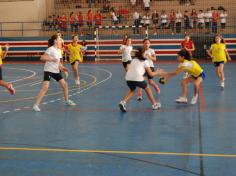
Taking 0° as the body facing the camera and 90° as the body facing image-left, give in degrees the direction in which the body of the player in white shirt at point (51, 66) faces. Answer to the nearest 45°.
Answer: approximately 270°

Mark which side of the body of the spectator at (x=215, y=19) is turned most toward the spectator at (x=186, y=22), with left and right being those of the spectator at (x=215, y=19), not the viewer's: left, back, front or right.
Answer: right

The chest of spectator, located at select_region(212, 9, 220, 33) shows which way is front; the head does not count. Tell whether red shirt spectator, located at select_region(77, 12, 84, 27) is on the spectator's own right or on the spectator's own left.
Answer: on the spectator's own right

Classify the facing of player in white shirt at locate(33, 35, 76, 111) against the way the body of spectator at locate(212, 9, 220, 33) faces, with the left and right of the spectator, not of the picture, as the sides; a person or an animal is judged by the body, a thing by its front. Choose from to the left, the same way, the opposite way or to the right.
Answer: to the left

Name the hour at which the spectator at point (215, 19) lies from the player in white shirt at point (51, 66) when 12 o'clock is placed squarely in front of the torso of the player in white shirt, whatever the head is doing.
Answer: The spectator is roughly at 10 o'clock from the player in white shirt.

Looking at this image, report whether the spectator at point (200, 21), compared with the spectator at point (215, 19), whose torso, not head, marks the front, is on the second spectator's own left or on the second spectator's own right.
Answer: on the second spectator's own right

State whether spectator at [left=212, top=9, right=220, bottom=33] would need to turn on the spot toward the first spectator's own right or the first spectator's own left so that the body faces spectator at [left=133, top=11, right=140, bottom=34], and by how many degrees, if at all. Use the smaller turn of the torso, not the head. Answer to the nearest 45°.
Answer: approximately 90° to the first spectator's own right

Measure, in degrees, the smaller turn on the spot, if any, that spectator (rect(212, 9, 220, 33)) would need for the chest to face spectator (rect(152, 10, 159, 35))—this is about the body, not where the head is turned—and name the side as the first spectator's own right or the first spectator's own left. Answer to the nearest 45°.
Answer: approximately 90° to the first spectator's own right

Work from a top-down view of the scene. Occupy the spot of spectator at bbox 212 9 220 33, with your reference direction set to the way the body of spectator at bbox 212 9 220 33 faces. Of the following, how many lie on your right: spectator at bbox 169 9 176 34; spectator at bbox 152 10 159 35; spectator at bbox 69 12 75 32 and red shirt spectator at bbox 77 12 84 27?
4

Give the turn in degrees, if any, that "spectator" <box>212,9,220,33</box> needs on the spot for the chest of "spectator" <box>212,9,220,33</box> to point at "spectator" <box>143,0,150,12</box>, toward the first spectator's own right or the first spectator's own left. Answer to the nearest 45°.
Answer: approximately 135° to the first spectator's own right

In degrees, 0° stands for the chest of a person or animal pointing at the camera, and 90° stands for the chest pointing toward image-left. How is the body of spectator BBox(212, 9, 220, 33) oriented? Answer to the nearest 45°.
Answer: approximately 0°

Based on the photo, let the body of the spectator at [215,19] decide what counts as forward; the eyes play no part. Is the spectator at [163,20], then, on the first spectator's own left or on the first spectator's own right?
on the first spectator's own right

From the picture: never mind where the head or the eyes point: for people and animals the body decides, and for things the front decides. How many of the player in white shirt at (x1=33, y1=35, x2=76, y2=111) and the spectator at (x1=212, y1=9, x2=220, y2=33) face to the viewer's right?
1
